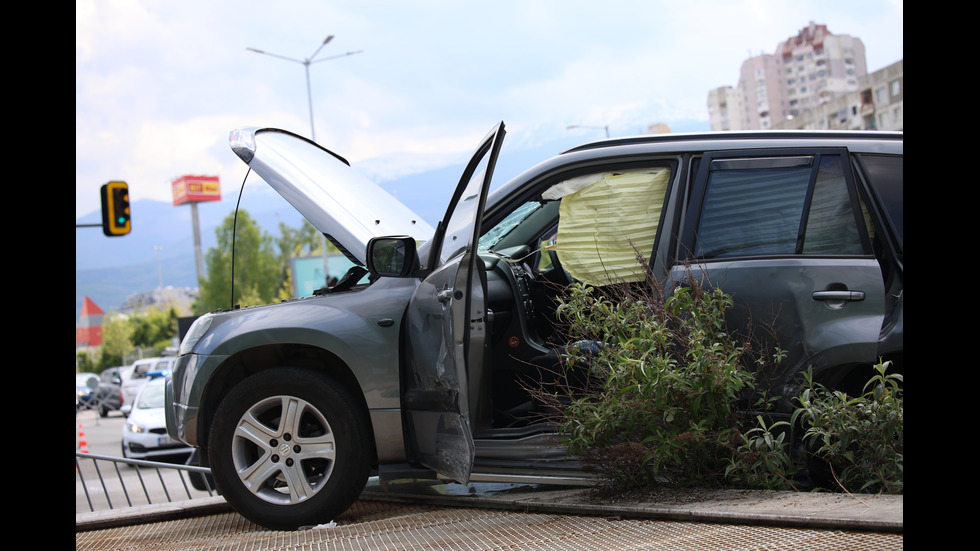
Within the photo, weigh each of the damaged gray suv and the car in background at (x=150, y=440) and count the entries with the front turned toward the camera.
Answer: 1

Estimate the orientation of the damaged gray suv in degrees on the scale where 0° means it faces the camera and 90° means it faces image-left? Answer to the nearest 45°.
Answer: approximately 90°

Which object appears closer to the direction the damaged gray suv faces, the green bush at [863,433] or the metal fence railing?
the metal fence railing

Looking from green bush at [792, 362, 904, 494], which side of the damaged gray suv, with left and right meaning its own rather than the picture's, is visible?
left

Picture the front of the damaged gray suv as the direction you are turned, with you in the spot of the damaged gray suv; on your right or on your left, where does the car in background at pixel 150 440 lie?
on your right

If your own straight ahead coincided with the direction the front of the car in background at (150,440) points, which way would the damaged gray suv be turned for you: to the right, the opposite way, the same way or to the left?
to the right

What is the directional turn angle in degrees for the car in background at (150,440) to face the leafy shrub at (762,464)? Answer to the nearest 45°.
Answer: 0° — it already faces it

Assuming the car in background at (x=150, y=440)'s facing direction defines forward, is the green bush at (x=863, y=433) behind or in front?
in front

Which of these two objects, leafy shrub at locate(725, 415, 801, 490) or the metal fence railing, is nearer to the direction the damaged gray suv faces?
the metal fence railing

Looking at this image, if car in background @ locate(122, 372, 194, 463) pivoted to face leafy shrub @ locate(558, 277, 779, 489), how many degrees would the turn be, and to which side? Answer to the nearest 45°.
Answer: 0° — it already faces it

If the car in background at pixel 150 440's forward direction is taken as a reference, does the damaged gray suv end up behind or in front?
in front

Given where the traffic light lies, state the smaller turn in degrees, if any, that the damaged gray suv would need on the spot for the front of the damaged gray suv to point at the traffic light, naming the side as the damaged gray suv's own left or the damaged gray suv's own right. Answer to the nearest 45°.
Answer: approximately 45° to the damaged gray suv's own right
